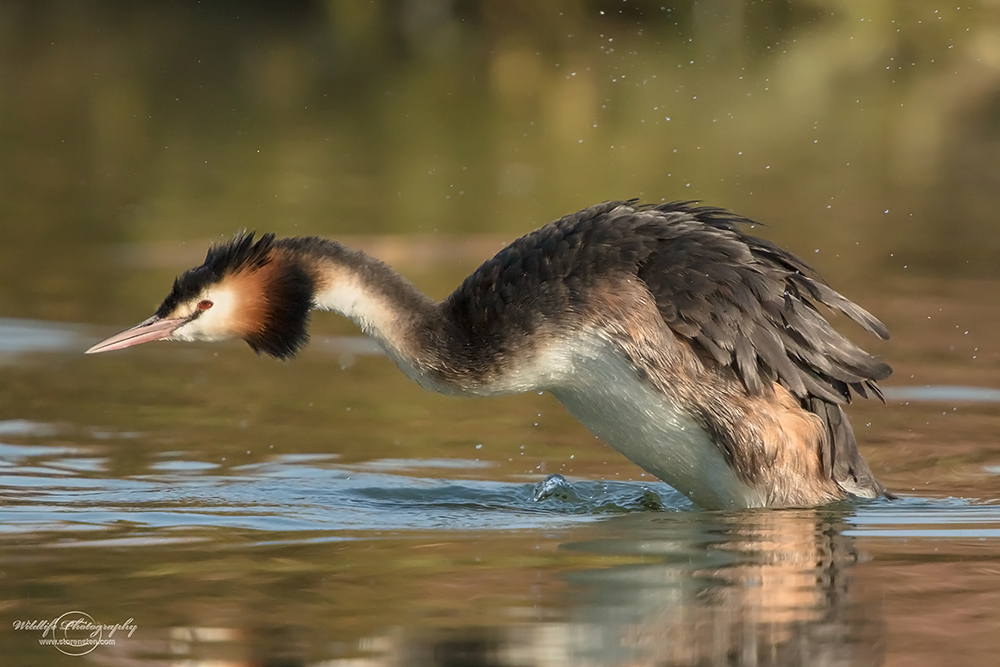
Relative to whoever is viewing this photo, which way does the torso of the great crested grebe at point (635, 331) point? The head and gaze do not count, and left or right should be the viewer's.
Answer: facing to the left of the viewer
